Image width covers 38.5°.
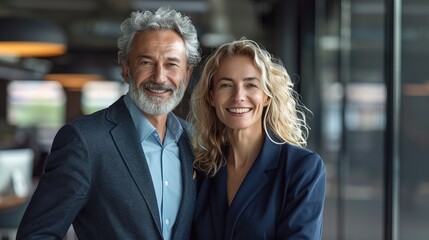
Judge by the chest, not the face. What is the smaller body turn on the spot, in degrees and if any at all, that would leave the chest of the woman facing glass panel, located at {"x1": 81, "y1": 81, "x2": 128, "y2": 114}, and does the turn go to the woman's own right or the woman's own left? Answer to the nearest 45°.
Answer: approximately 135° to the woman's own right

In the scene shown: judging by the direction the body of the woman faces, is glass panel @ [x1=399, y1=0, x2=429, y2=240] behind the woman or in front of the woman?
behind

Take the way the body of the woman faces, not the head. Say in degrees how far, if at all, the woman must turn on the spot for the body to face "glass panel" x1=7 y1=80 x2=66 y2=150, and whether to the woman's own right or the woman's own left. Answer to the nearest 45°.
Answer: approximately 135° to the woman's own right

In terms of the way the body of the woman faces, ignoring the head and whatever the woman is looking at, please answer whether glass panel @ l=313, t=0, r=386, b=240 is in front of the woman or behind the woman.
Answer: behind

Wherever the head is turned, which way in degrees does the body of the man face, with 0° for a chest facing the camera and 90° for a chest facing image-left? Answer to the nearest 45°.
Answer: approximately 315°

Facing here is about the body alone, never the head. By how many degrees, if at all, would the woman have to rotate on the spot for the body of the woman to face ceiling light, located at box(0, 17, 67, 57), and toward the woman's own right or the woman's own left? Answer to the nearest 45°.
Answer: approximately 90° to the woman's own right

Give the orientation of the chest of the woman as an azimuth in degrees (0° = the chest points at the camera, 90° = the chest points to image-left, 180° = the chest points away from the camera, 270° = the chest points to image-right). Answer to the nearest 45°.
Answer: approximately 45°

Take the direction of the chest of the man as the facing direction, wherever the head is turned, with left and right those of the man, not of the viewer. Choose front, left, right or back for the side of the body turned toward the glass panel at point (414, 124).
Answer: left
